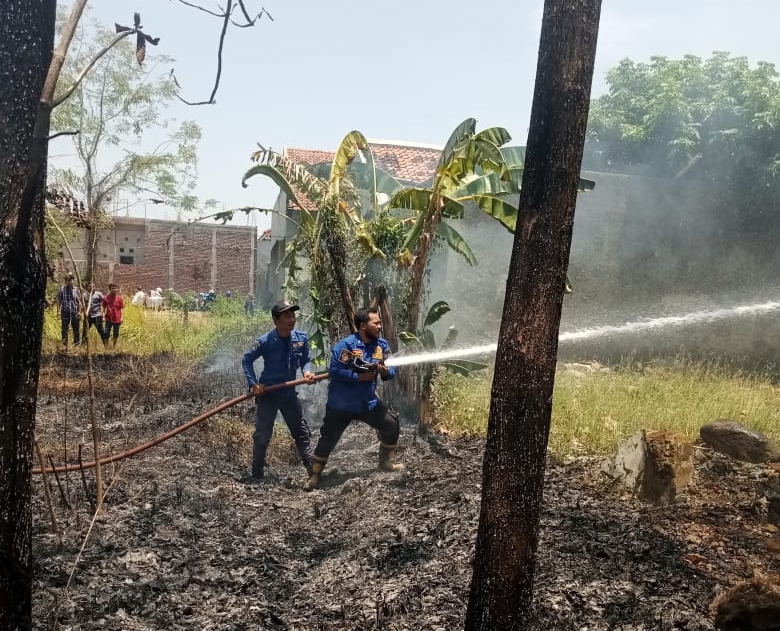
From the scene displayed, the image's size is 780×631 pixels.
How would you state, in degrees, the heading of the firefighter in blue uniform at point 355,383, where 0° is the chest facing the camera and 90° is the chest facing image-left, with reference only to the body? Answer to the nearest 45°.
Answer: approximately 315°

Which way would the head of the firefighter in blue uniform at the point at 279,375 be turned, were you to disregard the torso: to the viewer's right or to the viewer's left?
to the viewer's right

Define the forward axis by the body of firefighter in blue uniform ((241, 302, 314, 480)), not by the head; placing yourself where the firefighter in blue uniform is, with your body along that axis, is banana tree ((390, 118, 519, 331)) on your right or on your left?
on your left

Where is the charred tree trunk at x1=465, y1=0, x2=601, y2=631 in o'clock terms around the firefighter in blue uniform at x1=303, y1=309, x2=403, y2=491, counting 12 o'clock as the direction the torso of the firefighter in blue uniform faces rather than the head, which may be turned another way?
The charred tree trunk is roughly at 1 o'clock from the firefighter in blue uniform.

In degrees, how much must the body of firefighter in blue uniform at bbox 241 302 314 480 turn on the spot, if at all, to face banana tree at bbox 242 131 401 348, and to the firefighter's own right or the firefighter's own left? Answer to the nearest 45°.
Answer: approximately 135° to the firefighter's own left

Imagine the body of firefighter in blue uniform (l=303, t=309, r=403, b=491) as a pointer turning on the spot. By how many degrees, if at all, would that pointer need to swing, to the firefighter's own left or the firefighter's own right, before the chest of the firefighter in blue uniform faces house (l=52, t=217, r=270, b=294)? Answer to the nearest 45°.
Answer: approximately 135° to the firefighter's own left

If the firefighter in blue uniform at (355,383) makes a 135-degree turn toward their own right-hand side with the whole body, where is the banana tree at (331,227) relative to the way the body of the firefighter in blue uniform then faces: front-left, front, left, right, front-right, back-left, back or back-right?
right

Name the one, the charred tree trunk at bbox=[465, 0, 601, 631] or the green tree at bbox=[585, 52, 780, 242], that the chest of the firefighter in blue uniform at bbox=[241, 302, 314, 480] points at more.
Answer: the charred tree trunk

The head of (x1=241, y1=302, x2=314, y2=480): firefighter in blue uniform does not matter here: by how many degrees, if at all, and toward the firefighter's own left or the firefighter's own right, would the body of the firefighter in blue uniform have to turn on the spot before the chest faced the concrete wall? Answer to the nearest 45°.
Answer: approximately 90° to the firefighter's own left
